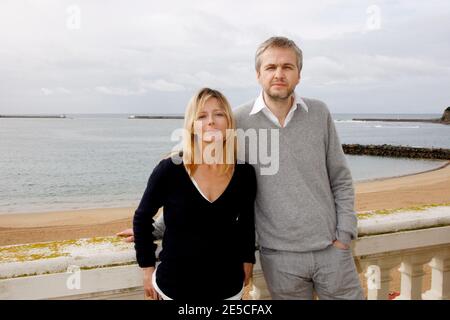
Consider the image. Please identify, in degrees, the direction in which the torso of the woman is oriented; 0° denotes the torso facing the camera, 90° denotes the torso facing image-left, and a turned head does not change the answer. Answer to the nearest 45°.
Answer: approximately 0°

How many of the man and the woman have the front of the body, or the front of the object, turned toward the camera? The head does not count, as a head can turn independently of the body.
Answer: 2

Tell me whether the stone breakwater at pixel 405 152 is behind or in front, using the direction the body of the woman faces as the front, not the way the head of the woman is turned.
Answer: behind

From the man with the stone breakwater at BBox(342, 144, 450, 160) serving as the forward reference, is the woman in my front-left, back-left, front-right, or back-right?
back-left

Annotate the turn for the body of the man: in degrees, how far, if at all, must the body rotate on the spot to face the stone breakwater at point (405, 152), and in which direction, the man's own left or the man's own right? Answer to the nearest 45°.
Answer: approximately 180°
